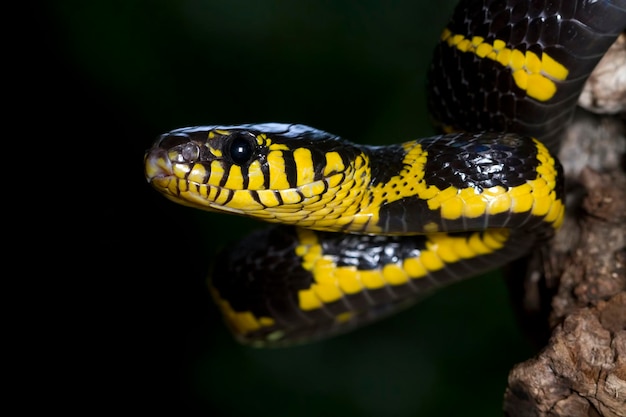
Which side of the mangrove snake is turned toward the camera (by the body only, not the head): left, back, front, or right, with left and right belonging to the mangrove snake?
left
